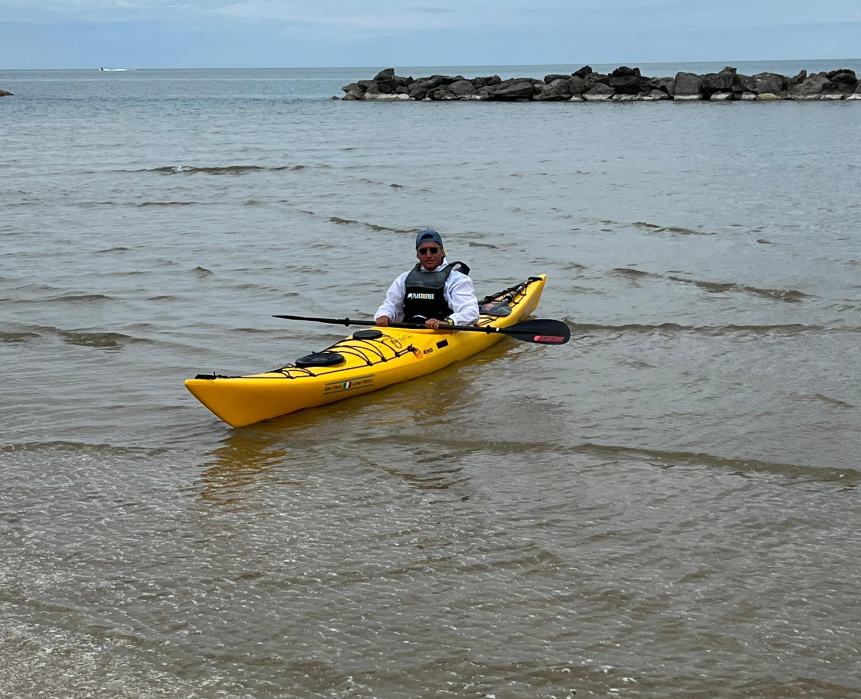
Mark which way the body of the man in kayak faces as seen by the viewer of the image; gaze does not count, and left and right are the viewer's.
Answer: facing the viewer and to the left of the viewer
